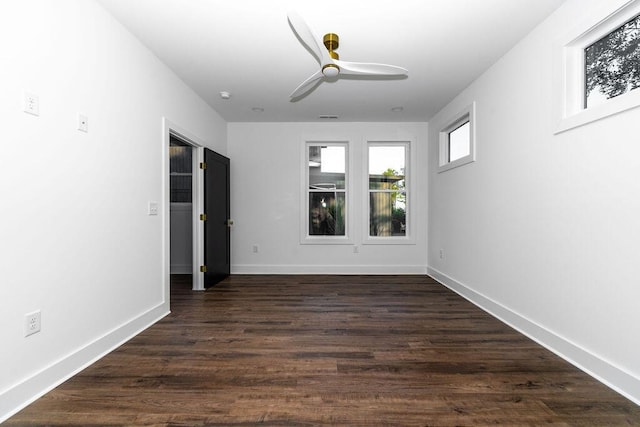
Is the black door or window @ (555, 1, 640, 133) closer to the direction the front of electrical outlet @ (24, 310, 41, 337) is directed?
the window

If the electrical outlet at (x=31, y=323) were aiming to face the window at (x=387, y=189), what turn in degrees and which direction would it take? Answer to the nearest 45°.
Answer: approximately 45° to its left

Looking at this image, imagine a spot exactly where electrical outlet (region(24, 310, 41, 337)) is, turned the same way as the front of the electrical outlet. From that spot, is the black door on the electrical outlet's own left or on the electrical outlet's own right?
on the electrical outlet's own left

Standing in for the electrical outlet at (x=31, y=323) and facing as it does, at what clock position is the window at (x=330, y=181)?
The window is roughly at 10 o'clock from the electrical outlet.

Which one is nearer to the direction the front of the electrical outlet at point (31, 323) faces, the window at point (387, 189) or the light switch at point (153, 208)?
the window

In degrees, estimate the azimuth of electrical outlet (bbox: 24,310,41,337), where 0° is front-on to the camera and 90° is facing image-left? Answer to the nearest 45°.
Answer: approximately 315°

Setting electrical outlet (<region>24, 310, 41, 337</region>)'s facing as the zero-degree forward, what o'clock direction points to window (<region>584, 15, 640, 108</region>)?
The window is roughly at 12 o'clock from the electrical outlet.

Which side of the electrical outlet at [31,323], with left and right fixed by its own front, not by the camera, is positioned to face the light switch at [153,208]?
left
